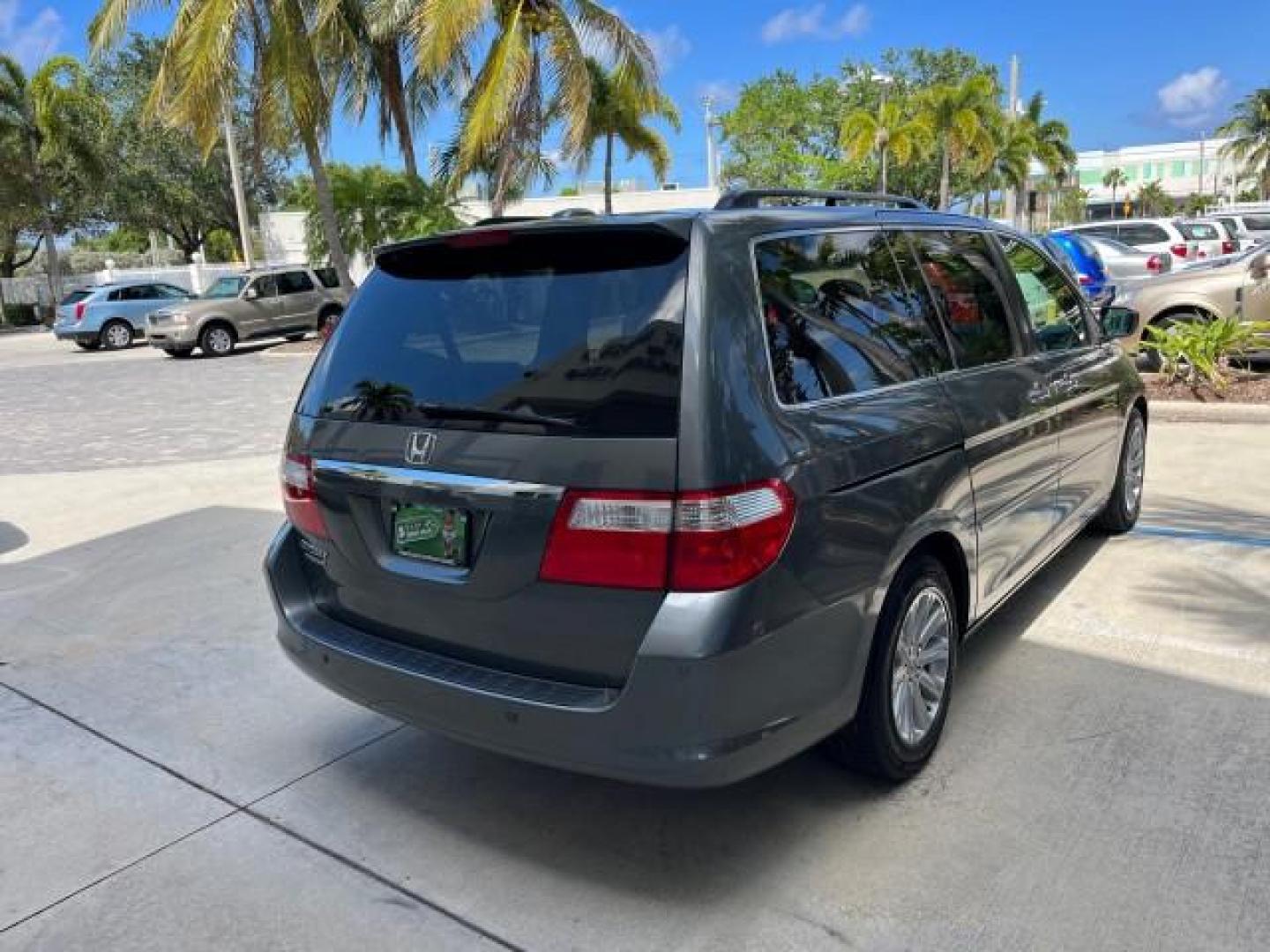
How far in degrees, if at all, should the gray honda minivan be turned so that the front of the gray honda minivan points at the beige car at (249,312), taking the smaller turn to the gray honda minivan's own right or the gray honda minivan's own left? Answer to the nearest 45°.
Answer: approximately 90° to the gray honda minivan's own left

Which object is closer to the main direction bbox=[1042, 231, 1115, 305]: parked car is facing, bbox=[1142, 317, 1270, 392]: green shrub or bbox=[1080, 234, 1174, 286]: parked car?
the parked car

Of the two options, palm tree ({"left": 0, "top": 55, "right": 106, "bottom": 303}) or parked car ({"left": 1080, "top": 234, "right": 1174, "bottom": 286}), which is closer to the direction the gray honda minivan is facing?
the parked car

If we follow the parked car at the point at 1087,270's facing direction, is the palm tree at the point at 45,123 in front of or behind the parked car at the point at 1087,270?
in front

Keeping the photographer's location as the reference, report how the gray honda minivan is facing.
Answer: facing away from the viewer and to the right of the viewer

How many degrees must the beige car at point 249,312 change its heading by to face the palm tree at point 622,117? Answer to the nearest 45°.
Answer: approximately 135° to its left

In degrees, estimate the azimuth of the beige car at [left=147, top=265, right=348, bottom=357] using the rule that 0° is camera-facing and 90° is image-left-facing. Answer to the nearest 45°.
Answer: approximately 45°

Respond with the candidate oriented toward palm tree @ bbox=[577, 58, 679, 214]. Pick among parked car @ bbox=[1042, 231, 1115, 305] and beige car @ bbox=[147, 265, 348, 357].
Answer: the parked car

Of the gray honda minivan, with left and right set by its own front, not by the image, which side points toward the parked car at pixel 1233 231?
front

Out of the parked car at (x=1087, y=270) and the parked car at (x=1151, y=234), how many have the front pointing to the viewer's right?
0

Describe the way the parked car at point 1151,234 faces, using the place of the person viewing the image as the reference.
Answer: facing away from the viewer and to the left of the viewer

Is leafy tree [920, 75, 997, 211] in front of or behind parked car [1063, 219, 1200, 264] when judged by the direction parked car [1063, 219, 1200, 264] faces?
in front
